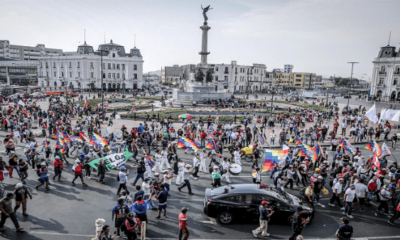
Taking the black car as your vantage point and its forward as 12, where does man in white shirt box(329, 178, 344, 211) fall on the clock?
The man in white shirt is roughly at 11 o'clock from the black car.

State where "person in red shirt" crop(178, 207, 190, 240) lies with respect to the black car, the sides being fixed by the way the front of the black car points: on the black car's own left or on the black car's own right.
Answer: on the black car's own right

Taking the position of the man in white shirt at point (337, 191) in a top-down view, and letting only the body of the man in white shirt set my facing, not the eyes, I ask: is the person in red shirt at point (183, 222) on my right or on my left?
on my right

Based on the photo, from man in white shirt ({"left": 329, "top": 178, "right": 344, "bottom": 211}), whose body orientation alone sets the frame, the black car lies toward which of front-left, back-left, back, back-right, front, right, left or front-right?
back-right

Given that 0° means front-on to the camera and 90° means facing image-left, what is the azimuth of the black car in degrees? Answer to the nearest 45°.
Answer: approximately 270°

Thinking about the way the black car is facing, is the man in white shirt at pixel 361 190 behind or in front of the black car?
in front
